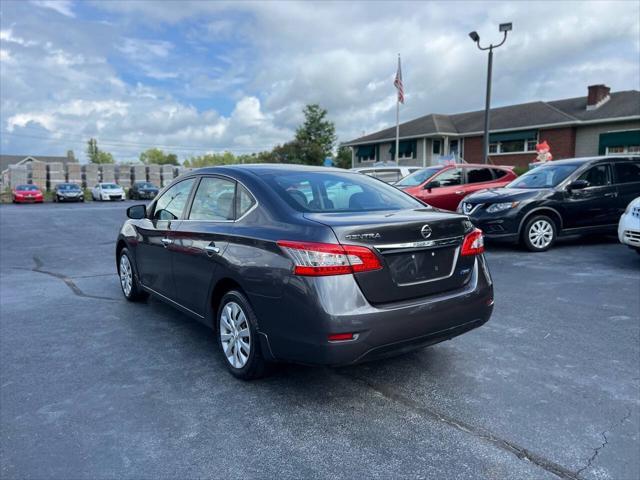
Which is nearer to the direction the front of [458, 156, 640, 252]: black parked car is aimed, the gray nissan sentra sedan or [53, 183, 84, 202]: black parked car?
the gray nissan sentra sedan

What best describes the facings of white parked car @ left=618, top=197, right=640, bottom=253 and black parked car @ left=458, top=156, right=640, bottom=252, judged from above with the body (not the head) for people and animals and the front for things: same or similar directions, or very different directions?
same or similar directions

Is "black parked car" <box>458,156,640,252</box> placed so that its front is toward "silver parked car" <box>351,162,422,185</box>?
no

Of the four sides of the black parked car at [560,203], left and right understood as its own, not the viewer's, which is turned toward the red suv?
right

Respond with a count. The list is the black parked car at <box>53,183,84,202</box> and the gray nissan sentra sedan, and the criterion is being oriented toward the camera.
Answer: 1

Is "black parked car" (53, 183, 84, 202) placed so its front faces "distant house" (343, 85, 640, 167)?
no

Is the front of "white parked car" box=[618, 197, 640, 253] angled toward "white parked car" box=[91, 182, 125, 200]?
no

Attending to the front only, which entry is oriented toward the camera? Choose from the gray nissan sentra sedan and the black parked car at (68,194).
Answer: the black parked car

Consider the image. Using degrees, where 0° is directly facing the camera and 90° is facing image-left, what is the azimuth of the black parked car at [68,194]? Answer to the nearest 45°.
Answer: approximately 0°

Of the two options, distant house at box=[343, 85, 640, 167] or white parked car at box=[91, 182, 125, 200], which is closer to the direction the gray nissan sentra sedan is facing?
the white parked car

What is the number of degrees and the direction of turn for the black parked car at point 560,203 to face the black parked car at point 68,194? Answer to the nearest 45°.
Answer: approximately 90° to its right

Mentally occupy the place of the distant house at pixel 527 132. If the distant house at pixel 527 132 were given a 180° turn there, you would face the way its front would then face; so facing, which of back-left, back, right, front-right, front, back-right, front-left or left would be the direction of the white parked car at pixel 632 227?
back-right

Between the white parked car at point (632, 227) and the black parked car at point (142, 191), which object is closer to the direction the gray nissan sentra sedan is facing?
the black parked car

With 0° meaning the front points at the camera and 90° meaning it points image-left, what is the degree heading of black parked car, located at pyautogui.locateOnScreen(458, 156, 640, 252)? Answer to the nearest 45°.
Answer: approximately 45°

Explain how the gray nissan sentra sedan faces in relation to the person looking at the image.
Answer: facing away from the viewer and to the left of the viewer

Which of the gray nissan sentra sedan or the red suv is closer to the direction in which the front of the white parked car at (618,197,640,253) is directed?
the gray nissan sentra sedan

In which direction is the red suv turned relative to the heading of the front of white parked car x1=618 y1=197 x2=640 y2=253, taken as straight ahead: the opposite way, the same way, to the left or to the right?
the same way
